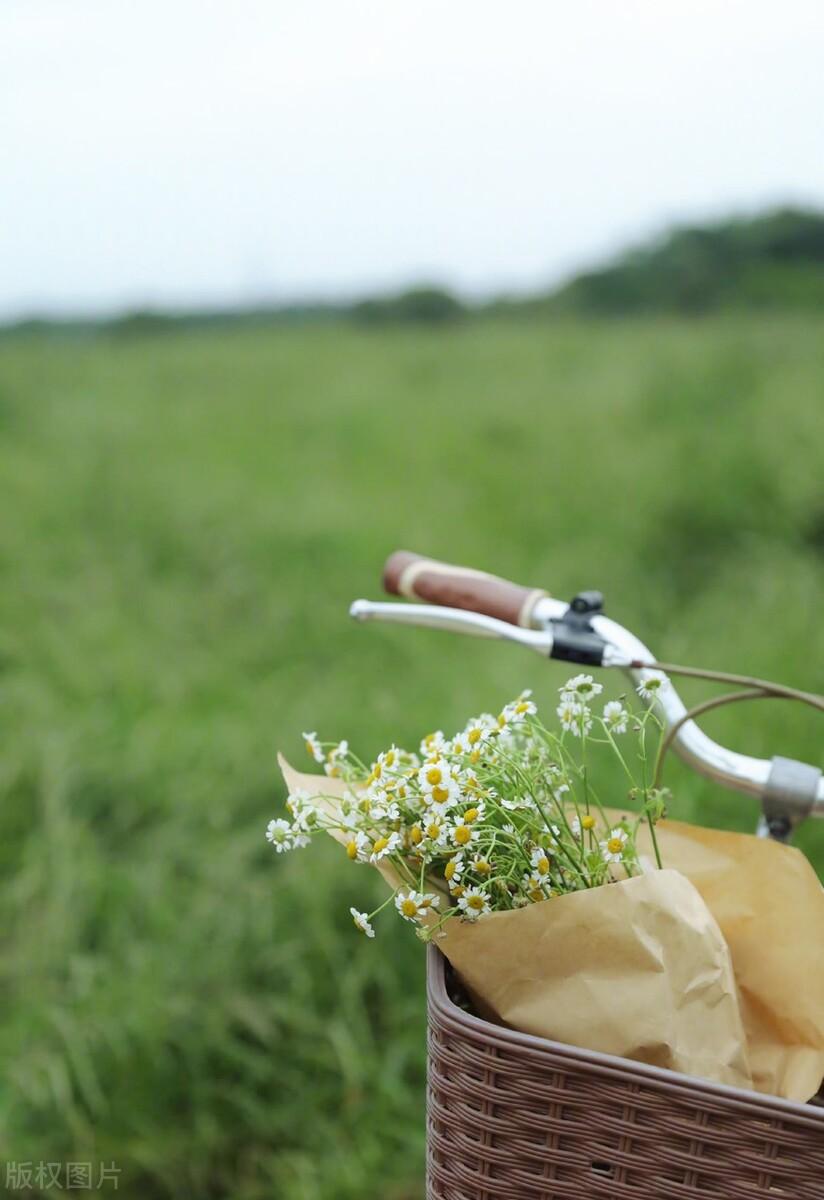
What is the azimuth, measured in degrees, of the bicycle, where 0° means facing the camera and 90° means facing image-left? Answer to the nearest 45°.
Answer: approximately 45°
